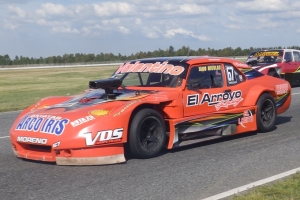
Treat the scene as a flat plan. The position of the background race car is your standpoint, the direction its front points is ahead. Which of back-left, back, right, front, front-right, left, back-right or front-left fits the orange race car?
front-left

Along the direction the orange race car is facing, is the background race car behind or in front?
behind

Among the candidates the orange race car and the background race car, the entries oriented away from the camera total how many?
0

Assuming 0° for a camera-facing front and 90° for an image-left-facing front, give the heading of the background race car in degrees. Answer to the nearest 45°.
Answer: approximately 45°
